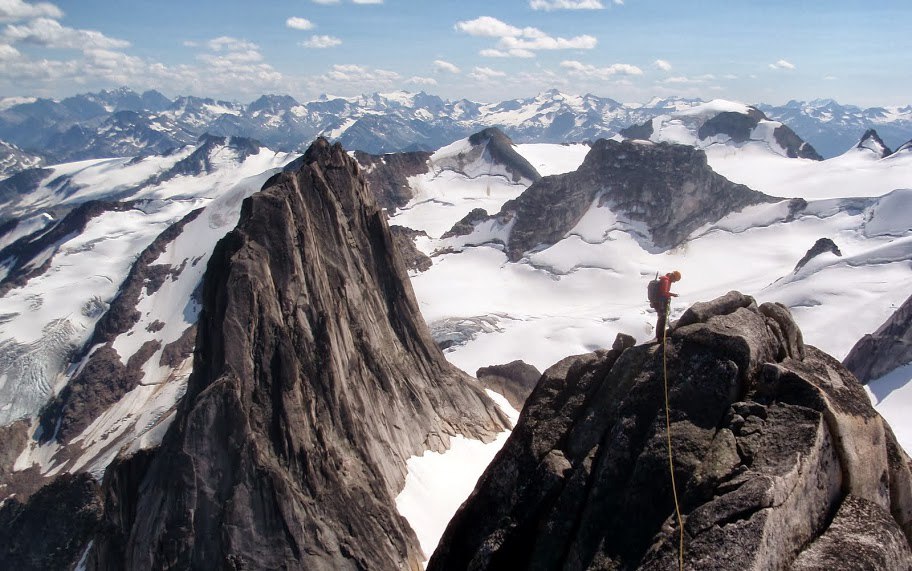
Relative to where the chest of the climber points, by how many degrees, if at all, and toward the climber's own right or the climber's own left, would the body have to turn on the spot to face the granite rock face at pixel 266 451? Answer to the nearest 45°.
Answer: approximately 135° to the climber's own left

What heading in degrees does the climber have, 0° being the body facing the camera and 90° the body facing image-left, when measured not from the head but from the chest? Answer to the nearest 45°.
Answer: approximately 270°
